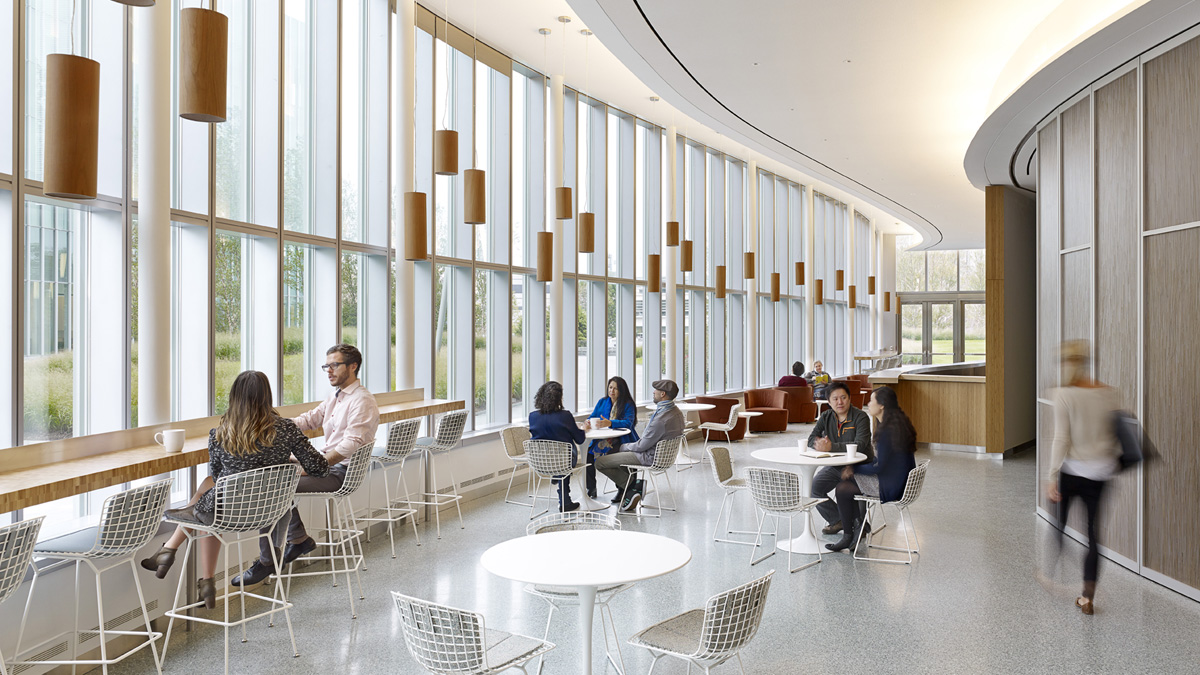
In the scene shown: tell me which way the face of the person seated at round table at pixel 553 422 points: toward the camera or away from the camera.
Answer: away from the camera

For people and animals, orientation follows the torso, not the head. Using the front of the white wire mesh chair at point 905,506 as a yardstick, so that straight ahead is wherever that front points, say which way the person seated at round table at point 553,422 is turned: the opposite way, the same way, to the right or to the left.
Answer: to the right

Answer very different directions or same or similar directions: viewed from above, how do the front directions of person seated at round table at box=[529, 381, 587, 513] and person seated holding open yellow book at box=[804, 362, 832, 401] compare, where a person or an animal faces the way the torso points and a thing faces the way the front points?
very different directions

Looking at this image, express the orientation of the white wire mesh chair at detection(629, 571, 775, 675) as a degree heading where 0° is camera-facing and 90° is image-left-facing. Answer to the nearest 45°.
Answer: approximately 135°

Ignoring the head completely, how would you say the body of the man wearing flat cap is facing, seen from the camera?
to the viewer's left

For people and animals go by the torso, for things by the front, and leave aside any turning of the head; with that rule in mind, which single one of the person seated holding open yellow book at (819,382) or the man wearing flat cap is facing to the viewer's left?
the man wearing flat cap

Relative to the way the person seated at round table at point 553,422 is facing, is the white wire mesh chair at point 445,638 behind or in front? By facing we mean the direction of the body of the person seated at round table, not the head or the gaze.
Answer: behind

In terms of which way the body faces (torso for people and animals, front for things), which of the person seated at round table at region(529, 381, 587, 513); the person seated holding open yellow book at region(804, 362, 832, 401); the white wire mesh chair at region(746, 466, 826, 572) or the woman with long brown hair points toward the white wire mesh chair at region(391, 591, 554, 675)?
the person seated holding open yellow book at region(804, 362, 832, 401)

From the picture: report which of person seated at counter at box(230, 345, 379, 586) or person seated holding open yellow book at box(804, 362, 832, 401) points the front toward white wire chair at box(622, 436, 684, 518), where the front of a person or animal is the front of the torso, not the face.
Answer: person seated holding open yellow book at box(804, 362, 832, 401)

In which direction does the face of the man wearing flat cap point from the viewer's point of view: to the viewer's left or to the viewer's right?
to the viewer's left

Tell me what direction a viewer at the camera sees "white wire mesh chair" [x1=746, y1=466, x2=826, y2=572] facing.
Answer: facing away from the viewer and to the right of the viewer

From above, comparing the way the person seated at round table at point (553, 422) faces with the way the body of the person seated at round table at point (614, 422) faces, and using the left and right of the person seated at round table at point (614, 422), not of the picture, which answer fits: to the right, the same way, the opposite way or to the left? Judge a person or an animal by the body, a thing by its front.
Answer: the opposite way
